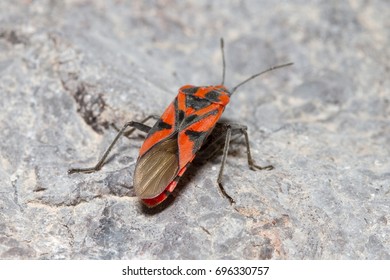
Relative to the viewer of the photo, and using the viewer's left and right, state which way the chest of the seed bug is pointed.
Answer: facing away from the viewer and to the right of the viewer
